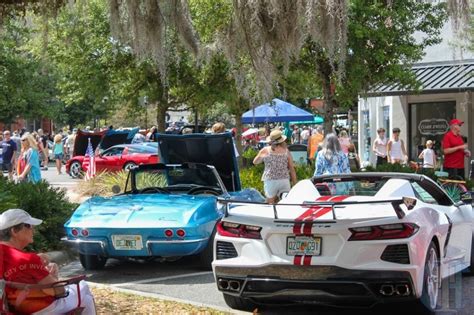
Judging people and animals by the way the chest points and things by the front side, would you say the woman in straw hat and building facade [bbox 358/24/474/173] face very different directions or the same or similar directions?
very different directions

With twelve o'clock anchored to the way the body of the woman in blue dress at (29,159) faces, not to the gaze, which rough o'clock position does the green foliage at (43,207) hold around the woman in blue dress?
The green foliage is roughly at 9 o'clock from the woman in blue dress.

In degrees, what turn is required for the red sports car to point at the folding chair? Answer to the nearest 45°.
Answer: approximately 45° to its left

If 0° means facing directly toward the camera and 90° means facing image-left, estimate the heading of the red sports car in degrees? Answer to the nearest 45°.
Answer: approximately 45°

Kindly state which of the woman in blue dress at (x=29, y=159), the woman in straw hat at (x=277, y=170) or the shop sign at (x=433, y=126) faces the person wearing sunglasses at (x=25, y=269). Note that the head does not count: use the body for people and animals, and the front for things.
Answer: the shop sign

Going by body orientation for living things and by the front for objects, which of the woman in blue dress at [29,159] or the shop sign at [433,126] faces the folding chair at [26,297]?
the shop sign

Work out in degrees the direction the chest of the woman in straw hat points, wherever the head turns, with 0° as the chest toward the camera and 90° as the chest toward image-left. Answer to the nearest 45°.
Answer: approximately 180°

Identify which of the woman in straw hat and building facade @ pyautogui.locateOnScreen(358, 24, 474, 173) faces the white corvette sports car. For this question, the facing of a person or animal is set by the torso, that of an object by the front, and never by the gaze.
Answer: the building facade

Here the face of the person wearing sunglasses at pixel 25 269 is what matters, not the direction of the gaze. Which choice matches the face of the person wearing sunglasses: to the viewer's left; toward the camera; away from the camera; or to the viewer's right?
to the viewer's right

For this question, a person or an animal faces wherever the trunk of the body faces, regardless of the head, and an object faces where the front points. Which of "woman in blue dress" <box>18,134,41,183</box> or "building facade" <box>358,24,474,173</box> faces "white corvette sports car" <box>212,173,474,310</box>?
the building facade

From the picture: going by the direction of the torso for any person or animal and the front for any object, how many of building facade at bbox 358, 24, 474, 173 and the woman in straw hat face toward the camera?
1
